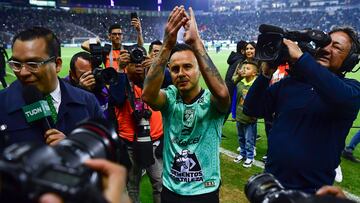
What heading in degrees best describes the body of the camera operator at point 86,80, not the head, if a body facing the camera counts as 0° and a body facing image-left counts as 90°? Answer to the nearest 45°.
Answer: approximately 315°

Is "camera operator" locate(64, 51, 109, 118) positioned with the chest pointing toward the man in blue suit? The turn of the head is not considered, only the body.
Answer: no

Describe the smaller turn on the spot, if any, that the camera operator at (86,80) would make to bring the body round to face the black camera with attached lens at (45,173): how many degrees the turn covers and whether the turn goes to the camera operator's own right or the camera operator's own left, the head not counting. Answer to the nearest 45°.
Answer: approximately 45° to the camera operator's own right

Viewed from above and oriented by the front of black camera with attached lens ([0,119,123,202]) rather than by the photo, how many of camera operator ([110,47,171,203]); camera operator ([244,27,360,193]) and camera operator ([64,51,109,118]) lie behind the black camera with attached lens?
0

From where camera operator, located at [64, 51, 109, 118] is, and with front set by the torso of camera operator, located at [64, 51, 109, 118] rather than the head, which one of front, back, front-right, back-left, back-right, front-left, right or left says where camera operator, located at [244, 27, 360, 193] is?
front

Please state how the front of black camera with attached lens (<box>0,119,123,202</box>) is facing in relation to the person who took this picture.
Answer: facing away from the viewer and to the right of the viewer

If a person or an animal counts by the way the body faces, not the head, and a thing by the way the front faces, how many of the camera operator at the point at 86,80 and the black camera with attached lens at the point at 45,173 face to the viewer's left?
0

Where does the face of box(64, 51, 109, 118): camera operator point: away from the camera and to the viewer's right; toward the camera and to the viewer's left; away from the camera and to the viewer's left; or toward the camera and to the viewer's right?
toward the camera and to the viewer's right

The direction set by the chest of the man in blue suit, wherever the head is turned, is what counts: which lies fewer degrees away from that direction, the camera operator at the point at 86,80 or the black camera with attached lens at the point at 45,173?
the black camera with attached lens

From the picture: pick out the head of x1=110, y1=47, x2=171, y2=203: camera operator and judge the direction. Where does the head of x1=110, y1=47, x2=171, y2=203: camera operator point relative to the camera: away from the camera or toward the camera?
toward the camera

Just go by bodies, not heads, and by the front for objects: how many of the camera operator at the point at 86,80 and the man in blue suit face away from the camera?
0

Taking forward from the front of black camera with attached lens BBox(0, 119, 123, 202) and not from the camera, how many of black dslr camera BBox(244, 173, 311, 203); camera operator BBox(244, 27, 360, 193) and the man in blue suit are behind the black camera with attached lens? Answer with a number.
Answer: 0

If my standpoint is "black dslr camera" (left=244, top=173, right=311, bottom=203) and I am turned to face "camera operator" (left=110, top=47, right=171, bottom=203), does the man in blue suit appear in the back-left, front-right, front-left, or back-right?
front-left

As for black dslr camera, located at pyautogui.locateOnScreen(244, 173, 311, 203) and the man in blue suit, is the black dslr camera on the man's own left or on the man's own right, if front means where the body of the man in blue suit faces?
on the man's own left
